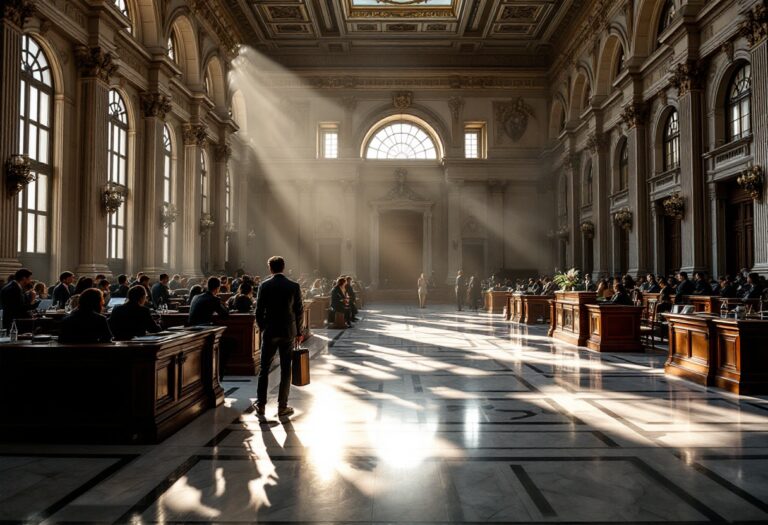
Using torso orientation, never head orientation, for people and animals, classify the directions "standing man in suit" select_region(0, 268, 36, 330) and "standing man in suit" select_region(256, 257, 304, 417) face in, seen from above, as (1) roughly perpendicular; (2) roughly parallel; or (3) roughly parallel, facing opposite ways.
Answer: roughly perpendicular

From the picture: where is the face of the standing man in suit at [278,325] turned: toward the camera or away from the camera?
away from the camera

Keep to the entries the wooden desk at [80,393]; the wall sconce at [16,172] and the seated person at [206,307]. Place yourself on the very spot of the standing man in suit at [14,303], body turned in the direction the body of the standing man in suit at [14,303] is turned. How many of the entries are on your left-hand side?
1

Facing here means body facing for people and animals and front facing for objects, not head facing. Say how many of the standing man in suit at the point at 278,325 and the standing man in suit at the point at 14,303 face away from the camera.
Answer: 1

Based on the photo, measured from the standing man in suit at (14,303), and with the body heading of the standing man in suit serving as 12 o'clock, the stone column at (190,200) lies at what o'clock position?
The stone column is roughly at 10 o'clock from the standing man in suit.

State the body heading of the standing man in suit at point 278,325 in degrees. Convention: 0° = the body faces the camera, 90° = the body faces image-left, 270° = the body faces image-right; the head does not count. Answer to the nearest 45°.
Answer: approximately 180°

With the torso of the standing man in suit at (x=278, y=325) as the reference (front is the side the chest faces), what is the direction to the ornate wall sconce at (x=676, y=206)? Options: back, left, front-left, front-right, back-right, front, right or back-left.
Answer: front-right

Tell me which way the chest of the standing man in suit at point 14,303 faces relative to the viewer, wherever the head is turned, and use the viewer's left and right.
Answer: facing to the right of the viewer

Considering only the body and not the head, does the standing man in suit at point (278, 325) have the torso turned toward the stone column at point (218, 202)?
yes

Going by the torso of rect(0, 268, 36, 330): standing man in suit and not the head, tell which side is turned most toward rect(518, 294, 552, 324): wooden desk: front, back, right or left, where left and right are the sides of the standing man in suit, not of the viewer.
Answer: front

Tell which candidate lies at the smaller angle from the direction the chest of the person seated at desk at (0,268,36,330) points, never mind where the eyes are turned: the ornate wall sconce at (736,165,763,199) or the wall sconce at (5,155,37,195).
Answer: the ornate wall sconce

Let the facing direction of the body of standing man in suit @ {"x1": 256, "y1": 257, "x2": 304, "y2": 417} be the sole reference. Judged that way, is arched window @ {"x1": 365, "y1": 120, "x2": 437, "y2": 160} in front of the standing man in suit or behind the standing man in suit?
in front

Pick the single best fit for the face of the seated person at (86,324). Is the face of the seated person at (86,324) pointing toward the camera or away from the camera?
away from the camera

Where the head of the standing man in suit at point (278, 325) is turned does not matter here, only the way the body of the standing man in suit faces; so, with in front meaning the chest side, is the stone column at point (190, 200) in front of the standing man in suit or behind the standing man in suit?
in front

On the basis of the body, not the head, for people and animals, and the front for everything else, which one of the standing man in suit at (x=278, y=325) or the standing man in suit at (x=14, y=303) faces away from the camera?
the standing man in suit at (x=278, y=325)
